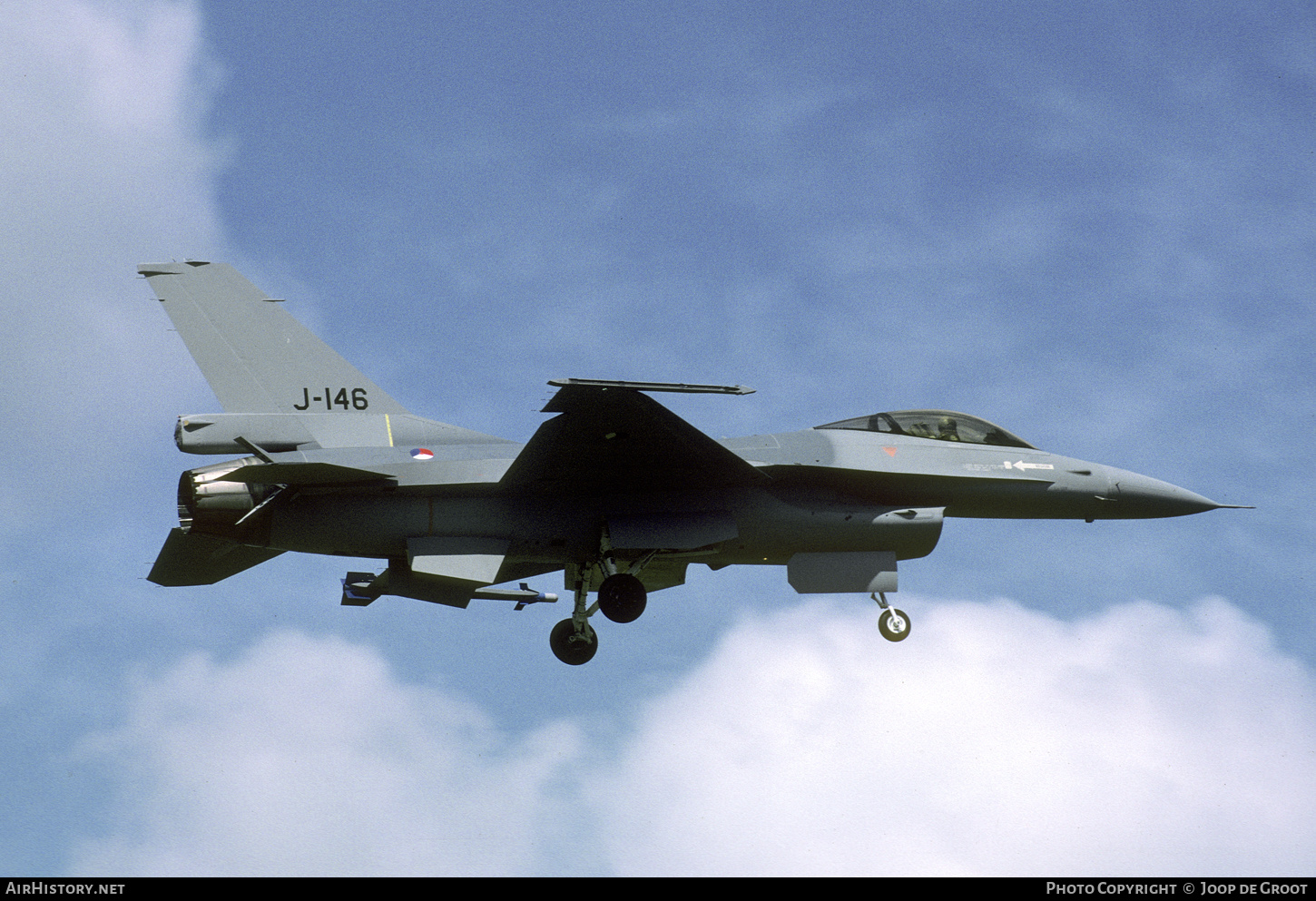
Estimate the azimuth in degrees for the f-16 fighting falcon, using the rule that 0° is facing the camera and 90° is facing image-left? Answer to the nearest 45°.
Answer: approximately 270°
